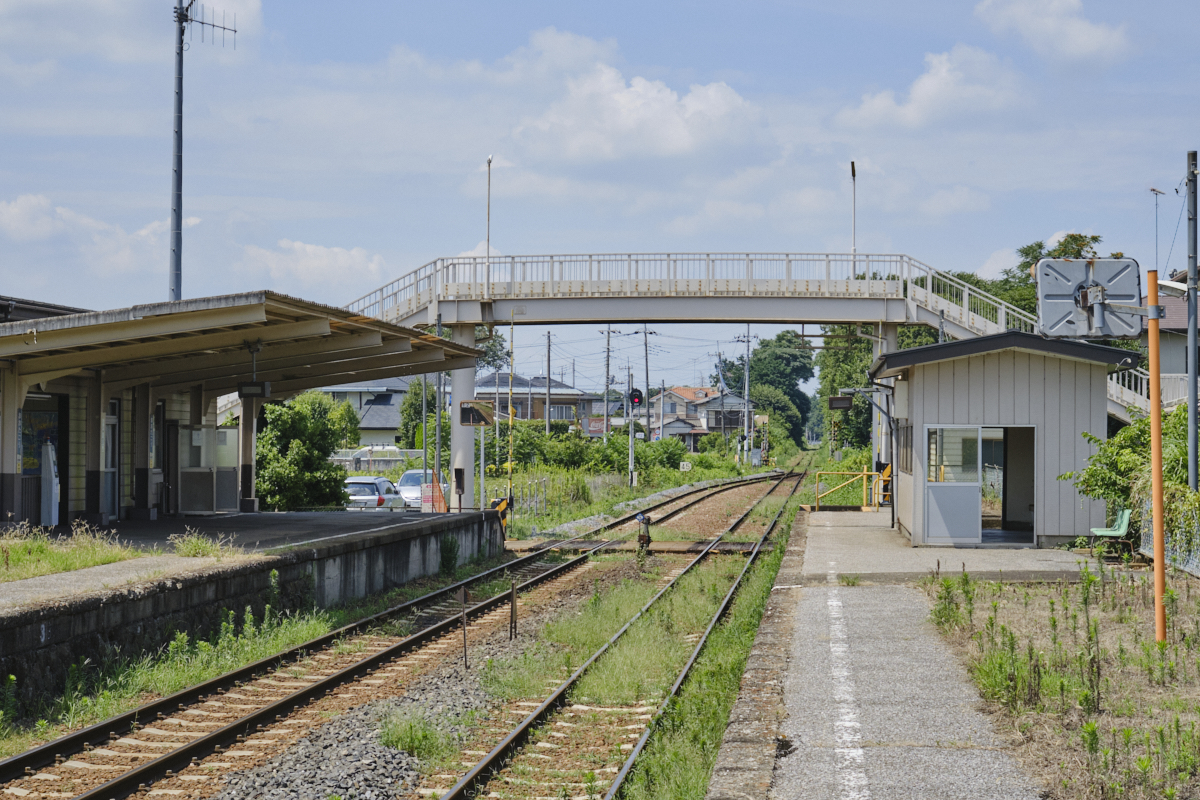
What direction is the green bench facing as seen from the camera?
to the viewer's left

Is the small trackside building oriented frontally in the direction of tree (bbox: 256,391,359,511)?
no

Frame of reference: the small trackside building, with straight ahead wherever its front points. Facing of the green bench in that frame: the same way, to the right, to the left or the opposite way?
to the right

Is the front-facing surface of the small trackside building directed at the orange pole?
yes

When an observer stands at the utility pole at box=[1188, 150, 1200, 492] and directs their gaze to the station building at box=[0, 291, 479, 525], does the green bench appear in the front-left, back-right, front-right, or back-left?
front-left

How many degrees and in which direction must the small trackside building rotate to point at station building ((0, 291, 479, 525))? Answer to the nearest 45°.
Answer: approximately 90° to its right

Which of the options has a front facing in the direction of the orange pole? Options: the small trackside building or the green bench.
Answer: the small trackside building

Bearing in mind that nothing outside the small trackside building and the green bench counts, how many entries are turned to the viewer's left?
1

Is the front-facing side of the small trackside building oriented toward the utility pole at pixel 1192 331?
no

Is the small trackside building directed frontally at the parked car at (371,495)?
no

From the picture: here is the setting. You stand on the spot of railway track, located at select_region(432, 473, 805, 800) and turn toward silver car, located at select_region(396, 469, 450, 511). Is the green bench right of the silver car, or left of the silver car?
right

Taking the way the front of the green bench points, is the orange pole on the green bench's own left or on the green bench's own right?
on the green bench's own left

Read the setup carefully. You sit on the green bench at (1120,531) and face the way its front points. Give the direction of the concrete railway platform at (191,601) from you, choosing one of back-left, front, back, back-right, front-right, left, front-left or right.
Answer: front-left

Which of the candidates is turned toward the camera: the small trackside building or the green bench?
the small trackside building

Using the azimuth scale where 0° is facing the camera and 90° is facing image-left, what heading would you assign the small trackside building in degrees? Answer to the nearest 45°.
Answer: approximately 0°
